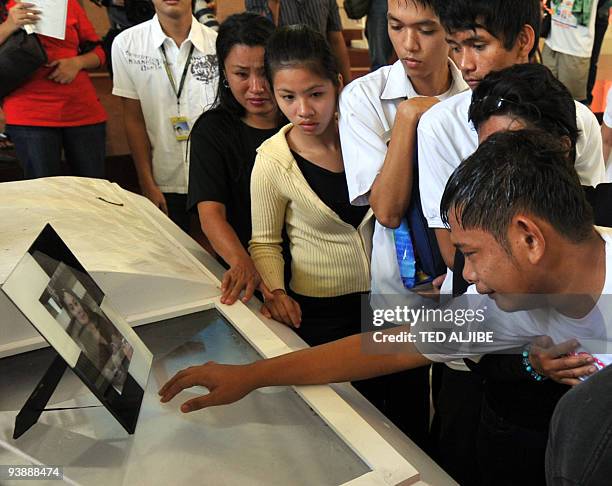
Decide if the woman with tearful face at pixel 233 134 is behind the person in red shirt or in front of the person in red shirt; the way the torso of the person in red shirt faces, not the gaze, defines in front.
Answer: in front

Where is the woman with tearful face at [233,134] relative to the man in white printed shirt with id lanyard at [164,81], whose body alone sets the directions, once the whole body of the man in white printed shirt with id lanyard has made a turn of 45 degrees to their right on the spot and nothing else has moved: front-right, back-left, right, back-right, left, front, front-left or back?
front-left

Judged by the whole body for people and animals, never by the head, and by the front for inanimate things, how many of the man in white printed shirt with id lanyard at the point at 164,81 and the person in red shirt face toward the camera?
2

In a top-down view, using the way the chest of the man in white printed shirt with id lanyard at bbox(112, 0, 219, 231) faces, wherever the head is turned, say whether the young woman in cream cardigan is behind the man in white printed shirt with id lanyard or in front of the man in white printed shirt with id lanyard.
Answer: in front

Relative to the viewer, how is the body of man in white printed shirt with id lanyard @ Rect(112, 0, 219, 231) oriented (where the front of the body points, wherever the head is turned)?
toward the camera

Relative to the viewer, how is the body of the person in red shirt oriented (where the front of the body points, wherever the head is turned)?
toward the camera

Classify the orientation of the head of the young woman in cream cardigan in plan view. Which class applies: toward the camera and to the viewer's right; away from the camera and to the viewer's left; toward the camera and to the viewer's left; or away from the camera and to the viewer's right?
toward the camera and to the viewer's left

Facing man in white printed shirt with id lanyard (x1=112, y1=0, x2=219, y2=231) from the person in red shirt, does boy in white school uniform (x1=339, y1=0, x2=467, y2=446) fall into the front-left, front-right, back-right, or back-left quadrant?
front-right
